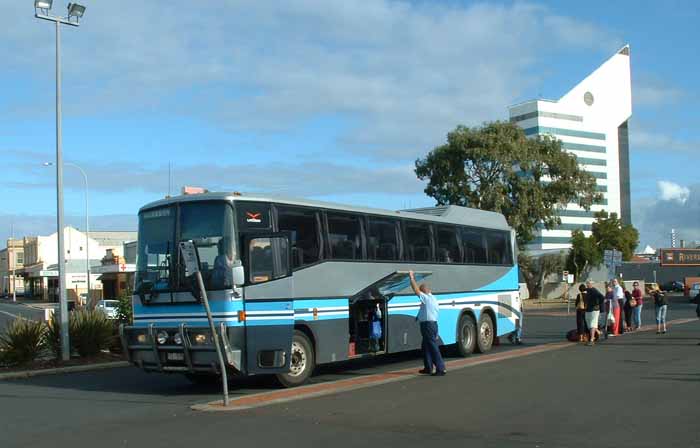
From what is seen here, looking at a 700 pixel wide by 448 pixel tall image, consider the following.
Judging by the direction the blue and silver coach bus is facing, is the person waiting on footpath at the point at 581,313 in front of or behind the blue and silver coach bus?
behind

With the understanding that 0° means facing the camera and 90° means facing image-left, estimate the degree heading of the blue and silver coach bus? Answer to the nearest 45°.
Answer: approximately 45°

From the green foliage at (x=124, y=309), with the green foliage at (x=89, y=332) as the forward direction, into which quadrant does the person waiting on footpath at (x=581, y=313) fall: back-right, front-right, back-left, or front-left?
back-left

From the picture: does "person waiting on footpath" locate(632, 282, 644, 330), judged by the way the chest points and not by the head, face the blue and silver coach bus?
no

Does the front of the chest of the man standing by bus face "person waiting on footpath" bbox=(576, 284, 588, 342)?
no

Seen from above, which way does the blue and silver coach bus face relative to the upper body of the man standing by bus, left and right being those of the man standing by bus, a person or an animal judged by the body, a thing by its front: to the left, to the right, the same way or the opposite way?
to the left

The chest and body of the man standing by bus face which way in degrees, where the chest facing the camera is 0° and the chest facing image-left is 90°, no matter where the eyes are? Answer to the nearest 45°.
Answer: approximately 135°

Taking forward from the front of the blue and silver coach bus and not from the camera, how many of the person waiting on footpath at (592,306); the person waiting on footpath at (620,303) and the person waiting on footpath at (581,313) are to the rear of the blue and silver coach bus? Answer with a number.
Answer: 3

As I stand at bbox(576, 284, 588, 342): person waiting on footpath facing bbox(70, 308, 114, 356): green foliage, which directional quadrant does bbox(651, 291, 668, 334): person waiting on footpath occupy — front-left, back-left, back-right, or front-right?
back-right

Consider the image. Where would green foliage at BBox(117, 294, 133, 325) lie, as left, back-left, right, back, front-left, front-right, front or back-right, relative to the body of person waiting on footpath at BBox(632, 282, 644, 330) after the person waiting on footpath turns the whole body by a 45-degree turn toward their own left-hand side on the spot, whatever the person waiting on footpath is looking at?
front

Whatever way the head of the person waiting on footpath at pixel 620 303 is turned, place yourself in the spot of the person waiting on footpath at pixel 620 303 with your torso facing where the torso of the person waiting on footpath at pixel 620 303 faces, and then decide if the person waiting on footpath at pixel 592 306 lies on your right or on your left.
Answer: on your left

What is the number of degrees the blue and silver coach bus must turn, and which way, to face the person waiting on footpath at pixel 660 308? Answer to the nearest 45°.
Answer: approximately 180°

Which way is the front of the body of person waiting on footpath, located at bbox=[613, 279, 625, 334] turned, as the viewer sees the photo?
to the viewer's left
